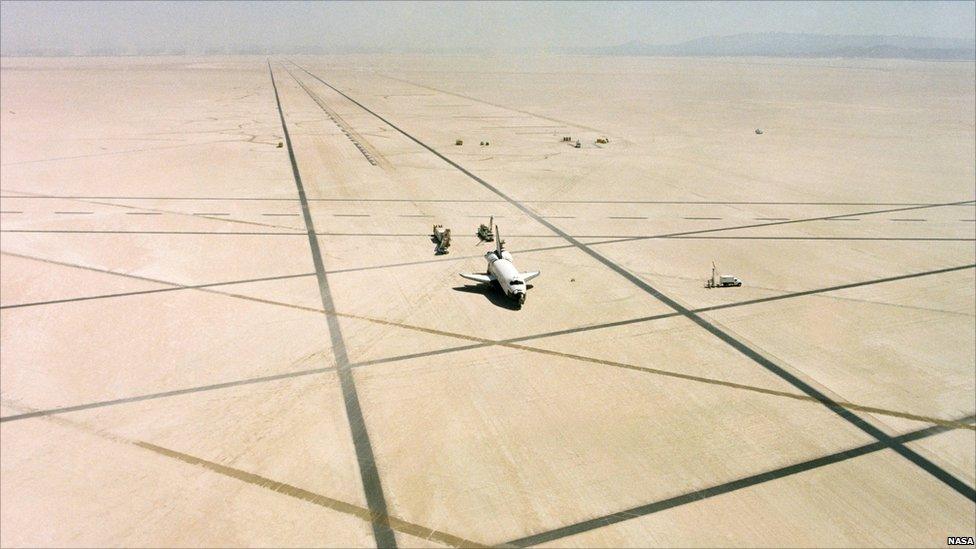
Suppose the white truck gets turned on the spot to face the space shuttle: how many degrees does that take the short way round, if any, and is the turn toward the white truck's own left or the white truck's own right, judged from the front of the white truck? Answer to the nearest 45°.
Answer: approximately 135° to the white truck's own right

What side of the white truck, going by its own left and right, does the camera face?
right
